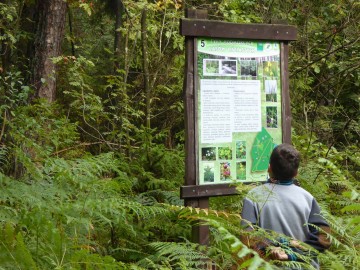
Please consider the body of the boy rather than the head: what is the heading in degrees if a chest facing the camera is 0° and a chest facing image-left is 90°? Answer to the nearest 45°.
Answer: approximately 180°

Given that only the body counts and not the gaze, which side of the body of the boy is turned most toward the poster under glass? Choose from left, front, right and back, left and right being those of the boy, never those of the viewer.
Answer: front

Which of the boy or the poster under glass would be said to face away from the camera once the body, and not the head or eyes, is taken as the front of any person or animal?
the boy

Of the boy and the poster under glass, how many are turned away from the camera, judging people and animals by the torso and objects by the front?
1

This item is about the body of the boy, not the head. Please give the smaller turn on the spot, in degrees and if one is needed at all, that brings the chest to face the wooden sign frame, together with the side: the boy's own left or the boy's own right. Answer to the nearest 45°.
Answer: approximately 45° to the boy's own left

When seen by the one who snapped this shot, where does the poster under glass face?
facing the viewer and to the right of the viewer

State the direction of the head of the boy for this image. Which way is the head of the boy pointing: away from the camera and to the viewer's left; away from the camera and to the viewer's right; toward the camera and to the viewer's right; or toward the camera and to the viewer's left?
away from the camera and to the viewer's left
